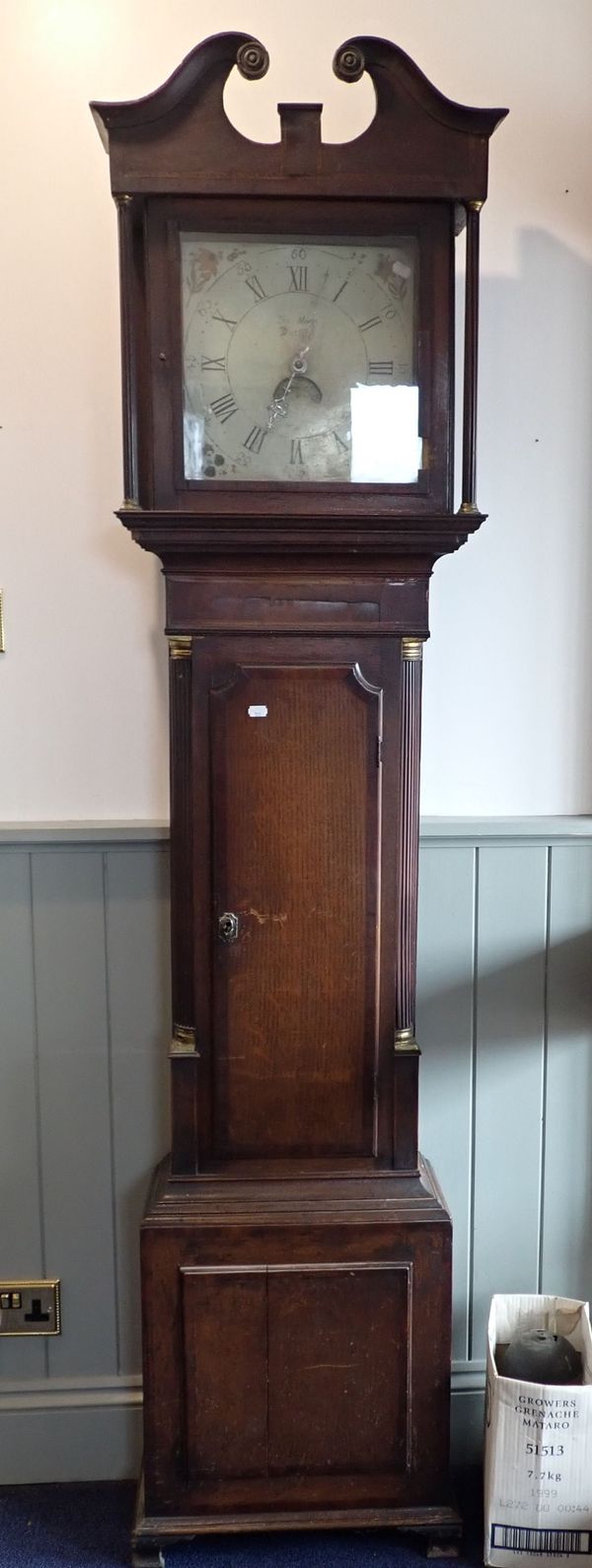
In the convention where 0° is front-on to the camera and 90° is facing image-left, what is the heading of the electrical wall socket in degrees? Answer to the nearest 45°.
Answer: approximately 0°

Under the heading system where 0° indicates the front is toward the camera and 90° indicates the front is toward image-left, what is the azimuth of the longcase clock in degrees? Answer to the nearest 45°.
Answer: approximately 0°

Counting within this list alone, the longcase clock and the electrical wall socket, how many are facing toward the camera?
2
